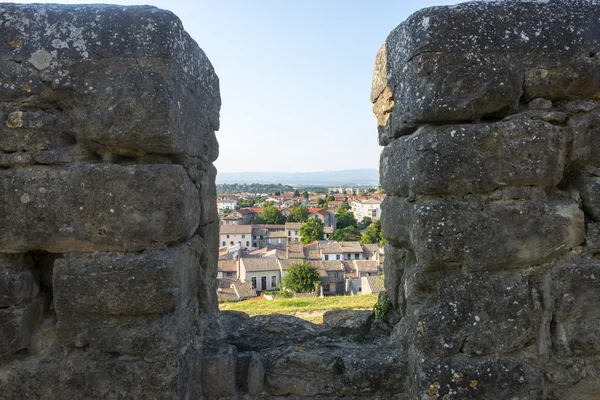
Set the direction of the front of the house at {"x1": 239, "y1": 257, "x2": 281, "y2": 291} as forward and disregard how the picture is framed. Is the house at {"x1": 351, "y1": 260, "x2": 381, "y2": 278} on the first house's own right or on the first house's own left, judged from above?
on the first house's own left

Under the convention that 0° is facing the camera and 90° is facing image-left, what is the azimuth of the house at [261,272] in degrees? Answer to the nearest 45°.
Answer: approximately 0°

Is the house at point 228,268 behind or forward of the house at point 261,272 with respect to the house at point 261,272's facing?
behind

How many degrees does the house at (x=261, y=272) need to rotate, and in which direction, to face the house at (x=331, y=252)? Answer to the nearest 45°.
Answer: approximately 135° to its left

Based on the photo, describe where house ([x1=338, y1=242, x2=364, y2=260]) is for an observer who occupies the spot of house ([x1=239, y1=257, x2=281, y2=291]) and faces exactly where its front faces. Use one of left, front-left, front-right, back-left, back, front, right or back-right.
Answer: back-left

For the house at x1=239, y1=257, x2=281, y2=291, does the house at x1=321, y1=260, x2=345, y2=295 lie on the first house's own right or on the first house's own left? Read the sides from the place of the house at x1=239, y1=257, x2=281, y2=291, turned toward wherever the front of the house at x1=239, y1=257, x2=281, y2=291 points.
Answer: on the first house's own left
